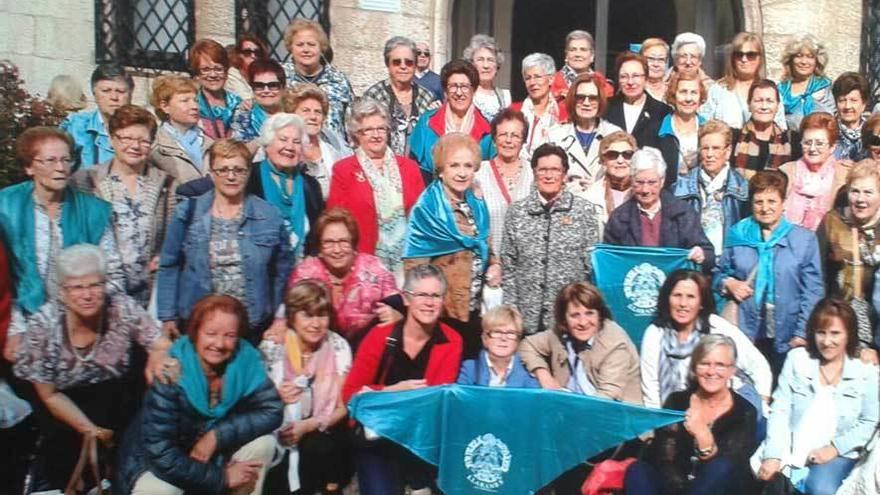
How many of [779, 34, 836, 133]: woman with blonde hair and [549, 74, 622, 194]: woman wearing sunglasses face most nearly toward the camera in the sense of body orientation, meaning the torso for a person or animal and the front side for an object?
2

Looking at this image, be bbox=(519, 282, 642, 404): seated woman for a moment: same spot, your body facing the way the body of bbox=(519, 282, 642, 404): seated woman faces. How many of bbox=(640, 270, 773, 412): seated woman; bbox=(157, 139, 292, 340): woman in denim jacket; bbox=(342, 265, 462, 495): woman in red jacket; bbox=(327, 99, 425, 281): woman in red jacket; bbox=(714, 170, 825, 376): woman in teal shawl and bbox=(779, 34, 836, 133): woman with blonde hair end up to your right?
3

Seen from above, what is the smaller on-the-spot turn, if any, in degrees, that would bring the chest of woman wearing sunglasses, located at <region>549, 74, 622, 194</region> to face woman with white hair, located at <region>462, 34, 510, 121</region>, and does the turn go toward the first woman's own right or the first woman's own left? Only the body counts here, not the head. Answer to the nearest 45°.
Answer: approximately 135° to the first woman's own right

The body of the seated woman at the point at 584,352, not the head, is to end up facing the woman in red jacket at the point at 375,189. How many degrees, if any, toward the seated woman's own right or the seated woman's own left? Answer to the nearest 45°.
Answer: approximately 90° to the seated woman's own right

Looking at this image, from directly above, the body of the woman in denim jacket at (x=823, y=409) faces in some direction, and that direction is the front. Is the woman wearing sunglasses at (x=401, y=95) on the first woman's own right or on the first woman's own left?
on the first woman's own right

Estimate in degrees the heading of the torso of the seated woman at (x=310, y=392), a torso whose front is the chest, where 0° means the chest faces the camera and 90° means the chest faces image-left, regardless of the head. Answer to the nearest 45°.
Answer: approximately 0°

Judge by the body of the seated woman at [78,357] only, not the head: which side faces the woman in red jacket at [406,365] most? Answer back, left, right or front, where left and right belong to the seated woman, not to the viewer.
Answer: left

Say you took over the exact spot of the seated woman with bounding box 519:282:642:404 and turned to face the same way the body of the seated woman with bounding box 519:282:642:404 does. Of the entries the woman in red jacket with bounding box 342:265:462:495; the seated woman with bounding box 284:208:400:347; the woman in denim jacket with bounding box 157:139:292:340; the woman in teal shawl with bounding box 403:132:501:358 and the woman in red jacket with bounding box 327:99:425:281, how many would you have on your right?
5

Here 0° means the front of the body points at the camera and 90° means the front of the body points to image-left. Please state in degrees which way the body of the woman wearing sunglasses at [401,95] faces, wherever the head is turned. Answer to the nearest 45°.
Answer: approximately 0°

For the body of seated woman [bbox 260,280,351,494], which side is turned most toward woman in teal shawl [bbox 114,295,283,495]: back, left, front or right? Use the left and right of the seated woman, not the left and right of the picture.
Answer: right
